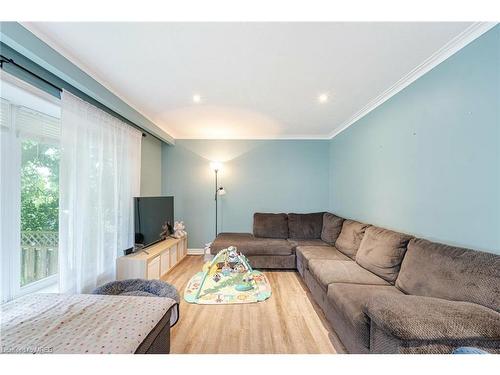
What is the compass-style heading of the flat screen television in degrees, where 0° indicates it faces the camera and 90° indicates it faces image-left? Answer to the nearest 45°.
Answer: approximately 315°

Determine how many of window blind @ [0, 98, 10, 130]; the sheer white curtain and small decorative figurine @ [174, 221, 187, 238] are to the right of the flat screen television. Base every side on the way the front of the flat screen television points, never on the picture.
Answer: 2

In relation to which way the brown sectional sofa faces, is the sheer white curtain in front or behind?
in front

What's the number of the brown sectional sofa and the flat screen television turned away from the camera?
0

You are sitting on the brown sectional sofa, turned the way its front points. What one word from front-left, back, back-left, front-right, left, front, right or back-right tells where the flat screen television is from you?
front-right

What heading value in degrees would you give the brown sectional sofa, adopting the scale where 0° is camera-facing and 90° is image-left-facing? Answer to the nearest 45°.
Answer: approximately 45°

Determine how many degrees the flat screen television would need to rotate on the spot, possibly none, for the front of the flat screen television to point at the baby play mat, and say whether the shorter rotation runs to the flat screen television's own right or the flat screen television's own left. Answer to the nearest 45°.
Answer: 0° — it already faces it

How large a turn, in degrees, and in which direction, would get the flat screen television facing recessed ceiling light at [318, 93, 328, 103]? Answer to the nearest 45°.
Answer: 0° — it already faces it

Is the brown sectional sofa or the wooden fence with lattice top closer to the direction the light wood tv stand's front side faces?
the brown sectional sofa

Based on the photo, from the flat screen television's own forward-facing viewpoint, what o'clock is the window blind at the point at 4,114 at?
The window blind is roughly at 3 o'clock from the flat screen television.

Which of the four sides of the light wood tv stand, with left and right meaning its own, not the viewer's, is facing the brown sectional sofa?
front

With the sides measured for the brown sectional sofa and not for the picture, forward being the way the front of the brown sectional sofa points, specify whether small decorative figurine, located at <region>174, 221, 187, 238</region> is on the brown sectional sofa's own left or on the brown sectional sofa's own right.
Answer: on the brown sectional sofa's own right

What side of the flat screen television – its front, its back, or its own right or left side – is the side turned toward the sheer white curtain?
right

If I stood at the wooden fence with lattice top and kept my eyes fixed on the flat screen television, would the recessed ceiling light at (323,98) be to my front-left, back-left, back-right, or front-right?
front-right

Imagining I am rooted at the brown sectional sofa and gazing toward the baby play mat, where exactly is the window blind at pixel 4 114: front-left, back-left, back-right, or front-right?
front-left

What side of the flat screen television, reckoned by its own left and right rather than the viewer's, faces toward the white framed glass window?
right

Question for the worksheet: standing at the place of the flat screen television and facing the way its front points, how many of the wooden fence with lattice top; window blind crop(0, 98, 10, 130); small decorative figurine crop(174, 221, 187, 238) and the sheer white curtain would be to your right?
3
